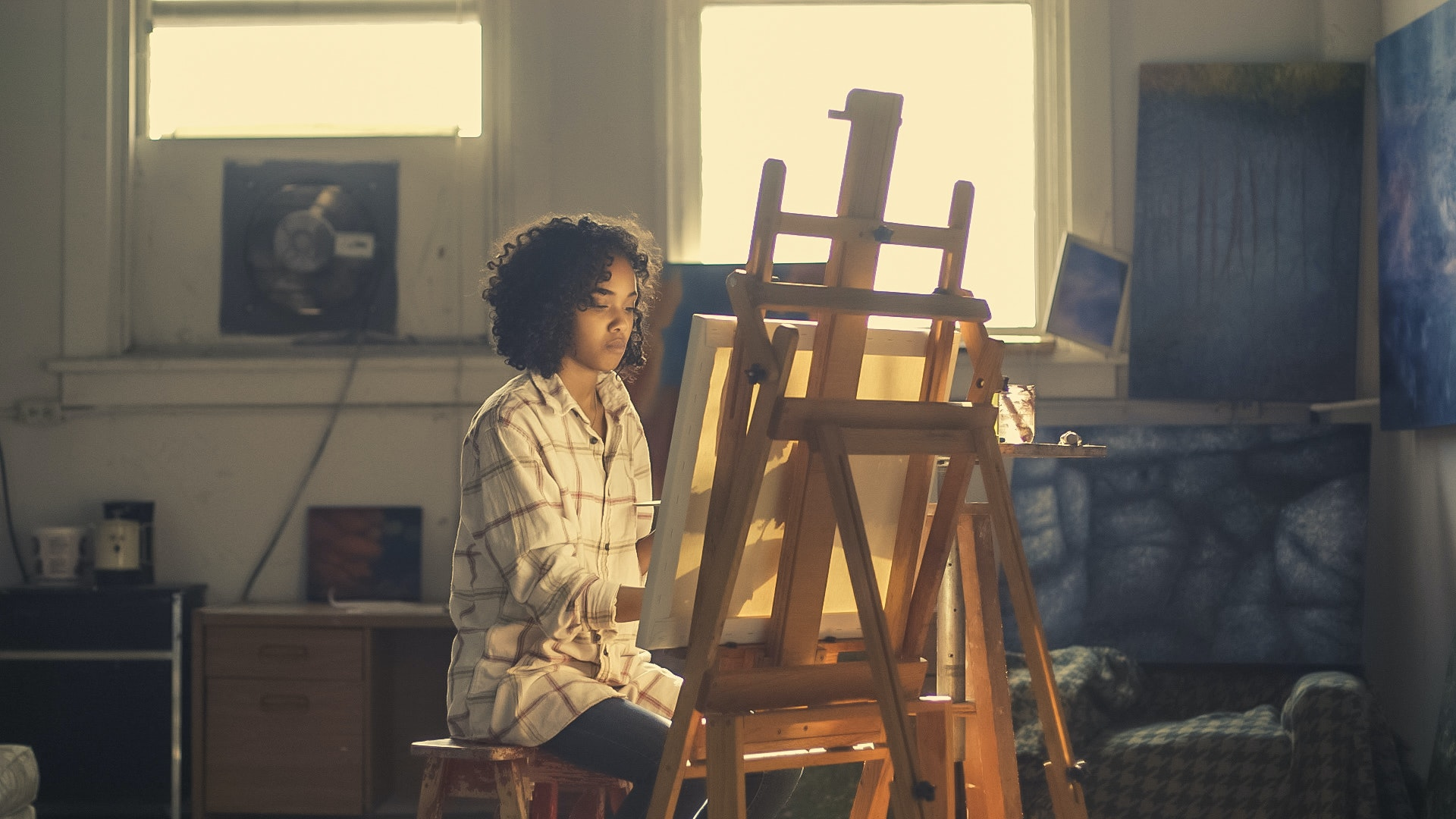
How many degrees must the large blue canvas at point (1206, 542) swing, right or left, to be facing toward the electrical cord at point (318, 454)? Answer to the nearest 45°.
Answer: approximately 90° to its right

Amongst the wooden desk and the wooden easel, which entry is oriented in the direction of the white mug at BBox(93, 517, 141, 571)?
the wooden easel

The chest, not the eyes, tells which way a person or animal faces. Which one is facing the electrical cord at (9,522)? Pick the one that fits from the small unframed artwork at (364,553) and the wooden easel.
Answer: the wooden easel

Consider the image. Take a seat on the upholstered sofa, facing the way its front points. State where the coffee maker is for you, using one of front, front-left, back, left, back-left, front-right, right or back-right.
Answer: right

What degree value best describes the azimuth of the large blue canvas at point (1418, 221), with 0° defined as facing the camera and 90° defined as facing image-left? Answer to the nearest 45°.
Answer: approximately 45°

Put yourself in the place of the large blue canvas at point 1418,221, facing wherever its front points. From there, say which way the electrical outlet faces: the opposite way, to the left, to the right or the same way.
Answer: to the left

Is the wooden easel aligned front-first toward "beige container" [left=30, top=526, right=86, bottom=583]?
yes

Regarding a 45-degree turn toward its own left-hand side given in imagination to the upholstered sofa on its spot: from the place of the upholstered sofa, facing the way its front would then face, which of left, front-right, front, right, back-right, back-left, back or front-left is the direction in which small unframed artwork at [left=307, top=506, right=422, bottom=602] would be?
back-right
